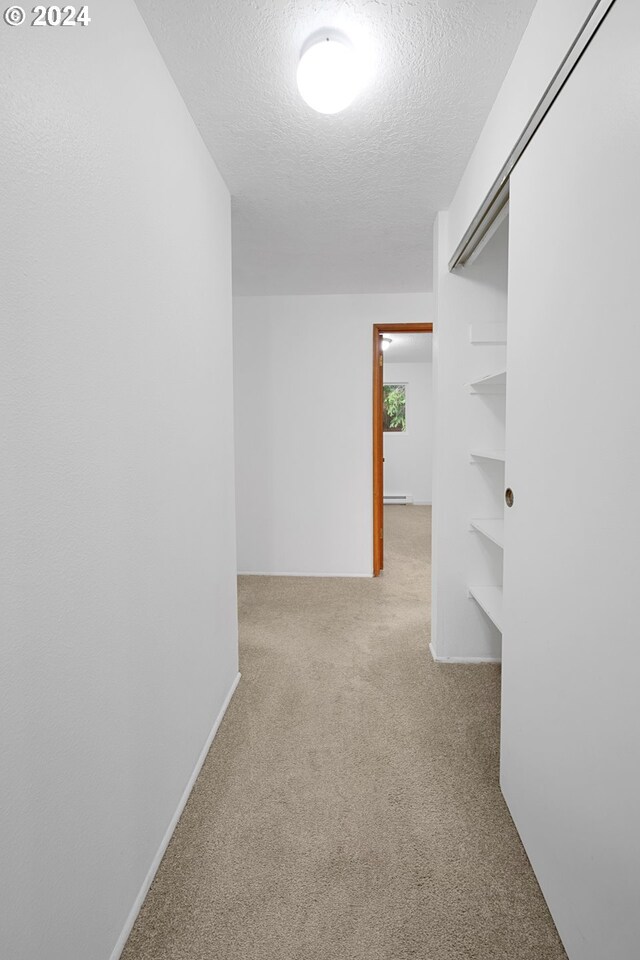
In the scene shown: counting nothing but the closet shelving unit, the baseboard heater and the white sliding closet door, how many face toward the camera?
1

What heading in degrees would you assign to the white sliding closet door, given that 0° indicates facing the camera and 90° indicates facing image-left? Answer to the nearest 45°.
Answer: approximately 90°

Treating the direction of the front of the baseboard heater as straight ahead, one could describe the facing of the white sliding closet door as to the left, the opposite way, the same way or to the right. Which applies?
to the right

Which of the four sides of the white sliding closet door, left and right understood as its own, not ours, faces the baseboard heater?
right

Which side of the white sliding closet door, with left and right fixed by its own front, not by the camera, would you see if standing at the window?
right

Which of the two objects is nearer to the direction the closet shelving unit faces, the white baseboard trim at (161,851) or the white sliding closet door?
the white baseboard trim

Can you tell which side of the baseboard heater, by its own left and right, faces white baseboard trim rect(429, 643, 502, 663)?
front

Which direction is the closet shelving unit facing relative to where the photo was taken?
to the viewer's left

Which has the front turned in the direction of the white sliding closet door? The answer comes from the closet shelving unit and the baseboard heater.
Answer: the baseboard heater

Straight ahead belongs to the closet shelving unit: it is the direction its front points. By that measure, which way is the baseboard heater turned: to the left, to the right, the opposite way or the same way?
to the left

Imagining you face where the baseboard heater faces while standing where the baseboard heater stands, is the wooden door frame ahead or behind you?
ahead

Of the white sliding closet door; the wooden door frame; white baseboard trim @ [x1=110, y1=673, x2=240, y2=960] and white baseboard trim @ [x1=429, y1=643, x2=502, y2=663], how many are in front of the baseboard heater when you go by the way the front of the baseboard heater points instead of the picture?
4

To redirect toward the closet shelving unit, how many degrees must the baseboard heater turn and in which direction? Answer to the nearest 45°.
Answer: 0° — it already faces it
